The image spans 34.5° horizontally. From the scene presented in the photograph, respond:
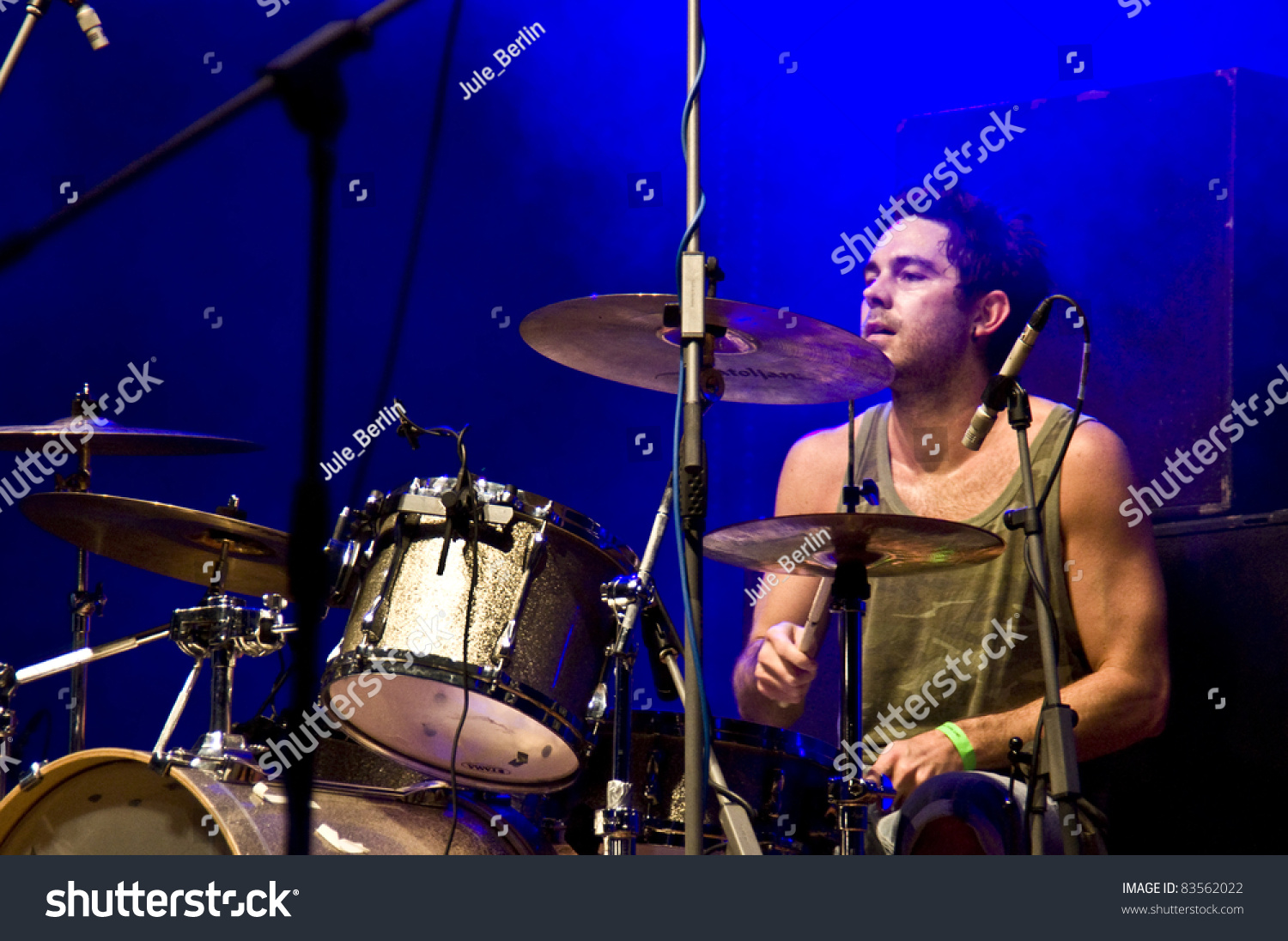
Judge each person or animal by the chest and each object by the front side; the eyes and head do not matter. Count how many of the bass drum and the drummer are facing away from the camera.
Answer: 0

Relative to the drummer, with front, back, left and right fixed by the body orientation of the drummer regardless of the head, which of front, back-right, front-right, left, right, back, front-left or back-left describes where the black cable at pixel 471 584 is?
front

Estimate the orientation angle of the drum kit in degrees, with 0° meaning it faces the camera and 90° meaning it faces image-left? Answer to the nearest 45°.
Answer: approximately 45°

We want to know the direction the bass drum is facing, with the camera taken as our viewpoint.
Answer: facing the viewer and to the left of the viewer

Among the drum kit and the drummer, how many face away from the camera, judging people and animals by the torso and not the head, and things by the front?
0

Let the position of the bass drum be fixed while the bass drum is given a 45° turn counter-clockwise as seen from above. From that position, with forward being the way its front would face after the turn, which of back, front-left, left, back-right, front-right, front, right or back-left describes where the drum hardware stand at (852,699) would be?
left

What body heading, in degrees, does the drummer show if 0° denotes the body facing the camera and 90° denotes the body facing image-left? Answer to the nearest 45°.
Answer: approximately 45°
